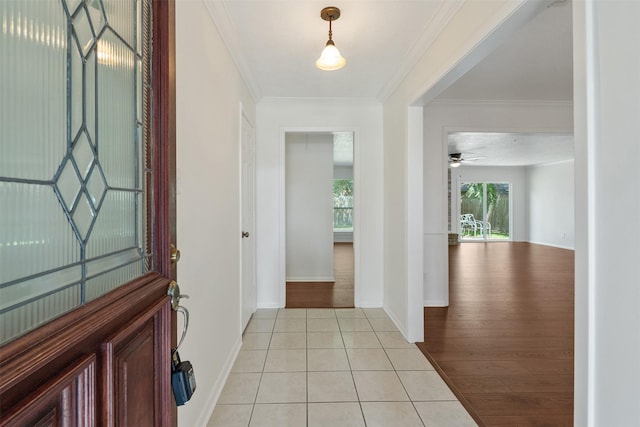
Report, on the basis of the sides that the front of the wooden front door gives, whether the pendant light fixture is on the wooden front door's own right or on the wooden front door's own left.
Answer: on the wooden front door's own left

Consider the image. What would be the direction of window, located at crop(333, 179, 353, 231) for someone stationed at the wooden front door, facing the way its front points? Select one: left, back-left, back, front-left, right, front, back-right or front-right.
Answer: left

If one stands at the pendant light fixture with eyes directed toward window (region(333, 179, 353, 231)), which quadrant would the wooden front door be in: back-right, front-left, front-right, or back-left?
back-left

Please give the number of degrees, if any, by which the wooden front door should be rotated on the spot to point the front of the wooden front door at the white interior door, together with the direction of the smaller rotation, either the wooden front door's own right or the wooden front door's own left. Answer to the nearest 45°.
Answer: approximately 90° to the wooden front door's own left

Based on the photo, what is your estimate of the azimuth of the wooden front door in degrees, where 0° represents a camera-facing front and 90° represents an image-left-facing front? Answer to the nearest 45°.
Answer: approximately 315°
